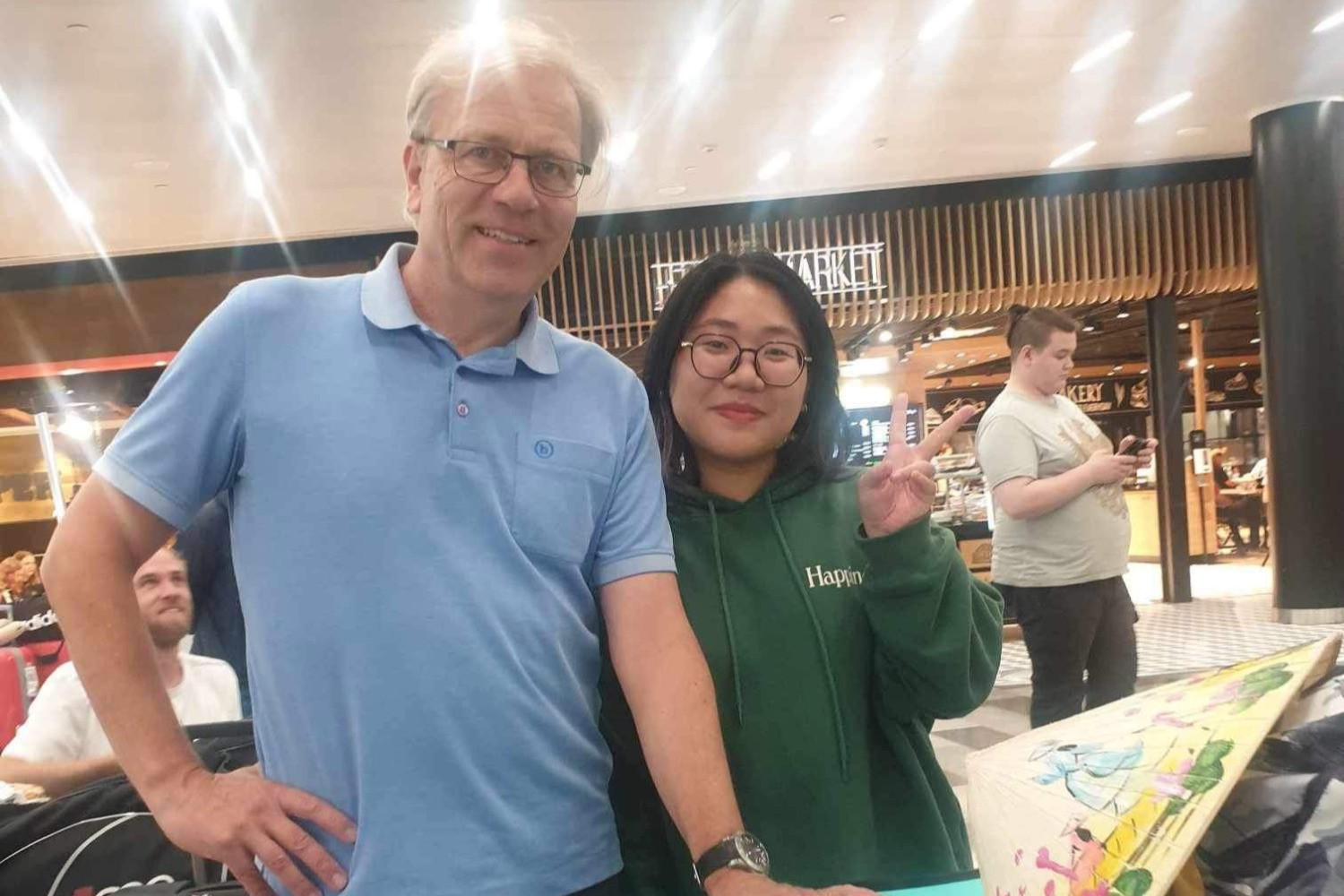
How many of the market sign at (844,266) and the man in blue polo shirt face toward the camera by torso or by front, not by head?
2

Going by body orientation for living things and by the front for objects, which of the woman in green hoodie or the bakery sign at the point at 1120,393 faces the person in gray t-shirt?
the bakery sign

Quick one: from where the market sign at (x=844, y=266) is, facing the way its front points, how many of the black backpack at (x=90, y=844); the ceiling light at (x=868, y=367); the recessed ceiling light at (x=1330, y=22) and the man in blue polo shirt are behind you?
1

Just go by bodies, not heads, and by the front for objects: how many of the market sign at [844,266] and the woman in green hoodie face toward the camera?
2

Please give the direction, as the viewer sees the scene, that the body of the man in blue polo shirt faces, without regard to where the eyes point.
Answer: toward the camera

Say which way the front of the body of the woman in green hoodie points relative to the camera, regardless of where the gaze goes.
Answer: toward the camera

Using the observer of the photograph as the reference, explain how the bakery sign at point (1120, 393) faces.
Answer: facing the viewer

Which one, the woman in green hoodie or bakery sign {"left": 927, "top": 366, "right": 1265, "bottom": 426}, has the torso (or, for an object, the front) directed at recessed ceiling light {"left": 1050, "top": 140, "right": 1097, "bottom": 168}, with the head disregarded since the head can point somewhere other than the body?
the bakery sign

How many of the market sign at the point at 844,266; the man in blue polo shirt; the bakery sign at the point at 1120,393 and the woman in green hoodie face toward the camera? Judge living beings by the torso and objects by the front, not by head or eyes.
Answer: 4

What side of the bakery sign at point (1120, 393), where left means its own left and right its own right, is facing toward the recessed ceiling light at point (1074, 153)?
front

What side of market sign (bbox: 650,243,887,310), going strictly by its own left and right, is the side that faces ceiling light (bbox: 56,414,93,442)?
right

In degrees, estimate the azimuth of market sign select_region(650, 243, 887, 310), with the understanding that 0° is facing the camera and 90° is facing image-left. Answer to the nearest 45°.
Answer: approximately 0°

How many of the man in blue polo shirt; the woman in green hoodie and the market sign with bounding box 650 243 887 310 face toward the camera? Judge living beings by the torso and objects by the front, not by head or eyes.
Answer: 3
